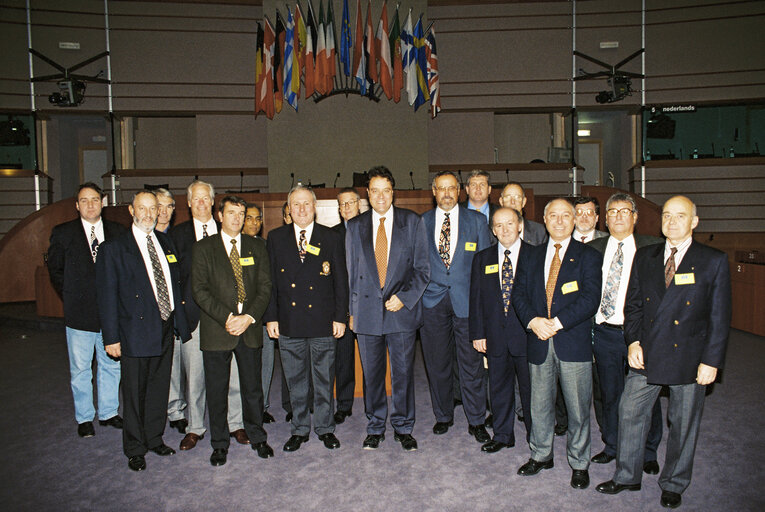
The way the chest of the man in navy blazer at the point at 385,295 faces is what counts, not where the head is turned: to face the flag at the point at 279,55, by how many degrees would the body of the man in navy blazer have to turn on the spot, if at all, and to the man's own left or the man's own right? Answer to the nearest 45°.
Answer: approximately 180°

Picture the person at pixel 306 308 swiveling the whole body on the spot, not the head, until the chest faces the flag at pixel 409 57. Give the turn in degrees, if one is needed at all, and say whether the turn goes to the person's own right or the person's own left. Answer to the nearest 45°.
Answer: approximately 180°

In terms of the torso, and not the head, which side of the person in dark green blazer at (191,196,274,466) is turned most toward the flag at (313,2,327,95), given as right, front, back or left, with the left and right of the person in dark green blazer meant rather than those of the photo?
back

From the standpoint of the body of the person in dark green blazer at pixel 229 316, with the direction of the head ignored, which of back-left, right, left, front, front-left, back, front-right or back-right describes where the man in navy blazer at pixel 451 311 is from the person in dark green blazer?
left

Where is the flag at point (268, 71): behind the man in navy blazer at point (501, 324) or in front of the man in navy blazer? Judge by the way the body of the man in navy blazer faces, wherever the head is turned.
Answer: behind

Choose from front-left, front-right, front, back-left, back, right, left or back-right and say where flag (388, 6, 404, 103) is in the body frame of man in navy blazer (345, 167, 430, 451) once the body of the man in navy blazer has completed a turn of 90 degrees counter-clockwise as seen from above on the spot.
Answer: left

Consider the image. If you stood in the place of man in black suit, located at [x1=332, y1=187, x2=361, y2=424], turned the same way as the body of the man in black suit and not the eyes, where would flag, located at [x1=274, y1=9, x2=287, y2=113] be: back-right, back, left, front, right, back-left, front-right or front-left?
back

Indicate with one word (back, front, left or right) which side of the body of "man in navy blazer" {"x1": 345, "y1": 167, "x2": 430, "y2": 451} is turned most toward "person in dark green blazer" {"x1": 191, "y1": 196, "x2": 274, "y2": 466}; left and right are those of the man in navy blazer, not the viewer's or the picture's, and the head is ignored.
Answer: right

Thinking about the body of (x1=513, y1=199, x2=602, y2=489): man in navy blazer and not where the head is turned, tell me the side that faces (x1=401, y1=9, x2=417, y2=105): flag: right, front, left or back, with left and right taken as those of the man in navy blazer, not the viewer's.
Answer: back

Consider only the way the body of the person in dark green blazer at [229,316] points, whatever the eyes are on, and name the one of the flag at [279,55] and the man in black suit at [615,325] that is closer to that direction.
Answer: the man in black suit
